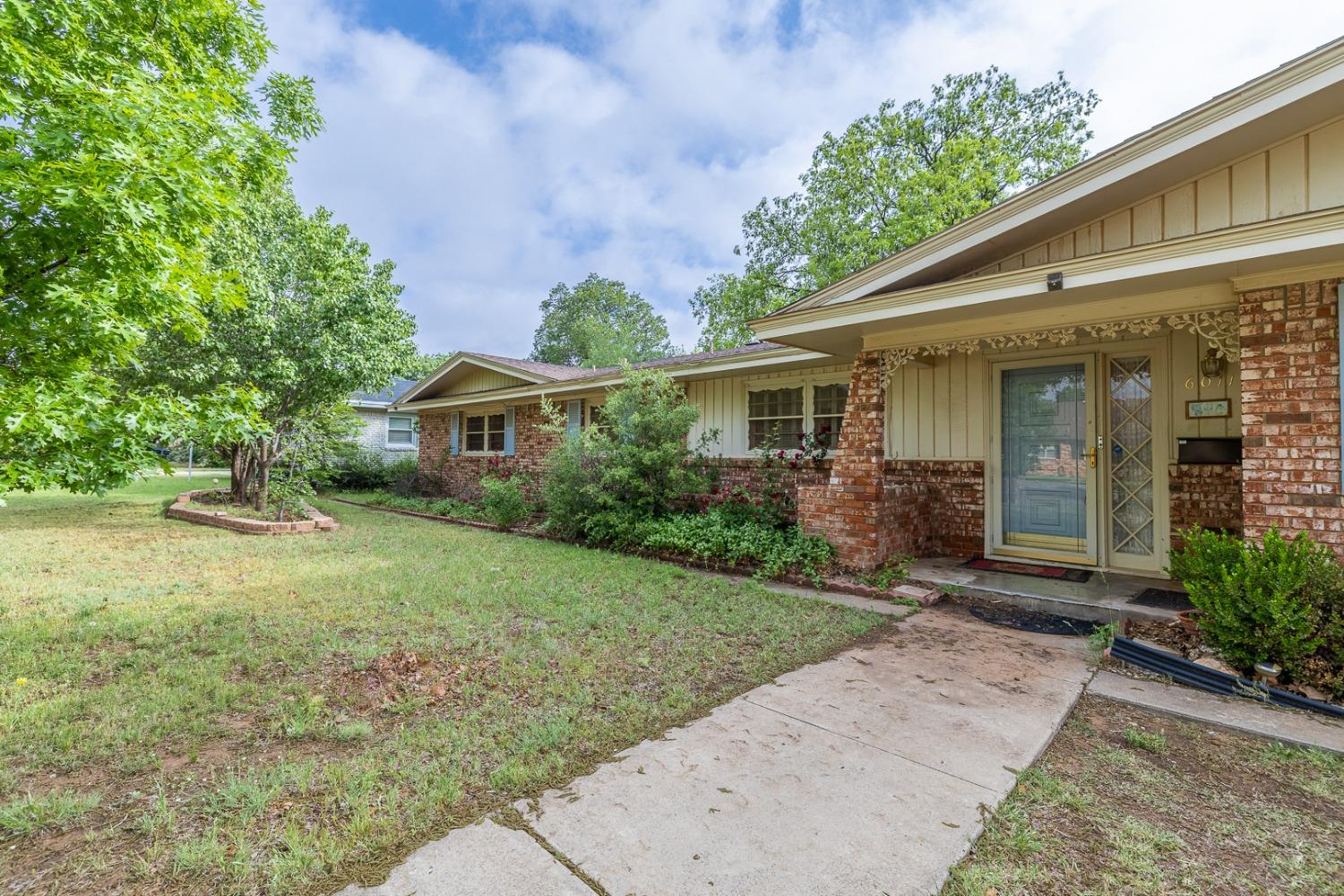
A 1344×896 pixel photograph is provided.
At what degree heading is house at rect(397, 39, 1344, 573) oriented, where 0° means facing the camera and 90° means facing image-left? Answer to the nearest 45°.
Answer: approximately 45°

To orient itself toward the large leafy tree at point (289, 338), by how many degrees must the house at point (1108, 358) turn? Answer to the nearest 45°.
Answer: approximately 45° to its right

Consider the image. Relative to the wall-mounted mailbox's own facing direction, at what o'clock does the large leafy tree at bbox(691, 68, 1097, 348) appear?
The large leafy tree is roughly at 5 o'clock from the wall-mounted mailbox.

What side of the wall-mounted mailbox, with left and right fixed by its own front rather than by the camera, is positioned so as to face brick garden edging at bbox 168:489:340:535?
right

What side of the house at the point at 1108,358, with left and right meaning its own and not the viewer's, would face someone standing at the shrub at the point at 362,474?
right

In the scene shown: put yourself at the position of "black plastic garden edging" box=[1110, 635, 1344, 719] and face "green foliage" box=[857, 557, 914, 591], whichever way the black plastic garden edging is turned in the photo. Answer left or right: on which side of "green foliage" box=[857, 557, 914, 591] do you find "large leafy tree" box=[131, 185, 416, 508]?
left

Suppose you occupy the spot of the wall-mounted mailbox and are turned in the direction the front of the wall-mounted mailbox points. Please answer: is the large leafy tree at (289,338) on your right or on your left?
on your right

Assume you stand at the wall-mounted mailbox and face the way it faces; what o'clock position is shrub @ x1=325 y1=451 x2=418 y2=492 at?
The shrub is roughly at 3 o'clock from the wall-mounted mailbox.

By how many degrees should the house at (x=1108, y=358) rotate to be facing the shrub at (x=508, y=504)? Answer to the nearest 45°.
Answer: approximately 45° to its right

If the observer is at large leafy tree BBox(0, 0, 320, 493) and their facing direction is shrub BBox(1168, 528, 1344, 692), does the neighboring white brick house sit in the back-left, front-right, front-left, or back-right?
back-left
